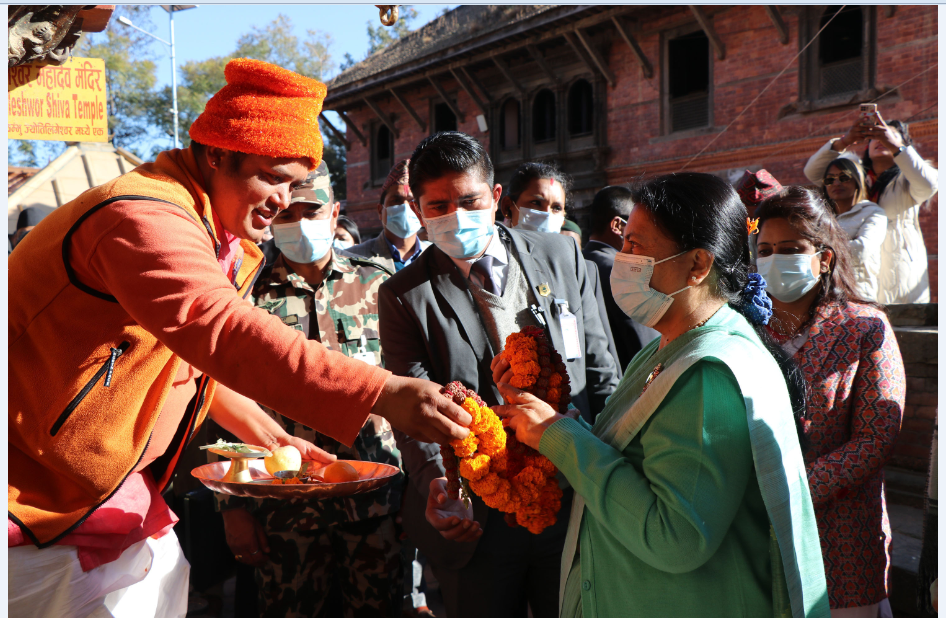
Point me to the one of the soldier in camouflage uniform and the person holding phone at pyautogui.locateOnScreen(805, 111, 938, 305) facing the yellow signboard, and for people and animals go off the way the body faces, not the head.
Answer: the person holding phone

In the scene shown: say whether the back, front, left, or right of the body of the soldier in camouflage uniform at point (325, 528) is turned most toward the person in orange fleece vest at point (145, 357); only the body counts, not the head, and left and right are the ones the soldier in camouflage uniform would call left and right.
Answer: front

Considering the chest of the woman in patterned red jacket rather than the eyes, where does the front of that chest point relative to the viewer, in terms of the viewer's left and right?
facing the viewer and to the left of the viewer

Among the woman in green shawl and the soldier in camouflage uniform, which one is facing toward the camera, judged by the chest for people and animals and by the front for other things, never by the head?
the soldier in camouflage uniform

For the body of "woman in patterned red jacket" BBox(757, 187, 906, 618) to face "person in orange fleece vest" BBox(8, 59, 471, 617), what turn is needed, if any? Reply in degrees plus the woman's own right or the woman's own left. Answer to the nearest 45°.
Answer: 0° — they already face them

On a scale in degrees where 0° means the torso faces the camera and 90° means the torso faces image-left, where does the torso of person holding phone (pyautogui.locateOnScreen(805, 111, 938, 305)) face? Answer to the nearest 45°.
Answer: approximately 45°

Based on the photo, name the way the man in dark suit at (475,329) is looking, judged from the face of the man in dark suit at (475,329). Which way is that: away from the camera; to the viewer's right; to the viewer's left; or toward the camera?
toward the camera

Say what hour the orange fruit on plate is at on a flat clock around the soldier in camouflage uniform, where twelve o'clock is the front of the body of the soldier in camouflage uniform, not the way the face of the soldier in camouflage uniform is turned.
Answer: The orange fruit on plate is roughly at 12 o'clock from the soldier in camouflage uniform.

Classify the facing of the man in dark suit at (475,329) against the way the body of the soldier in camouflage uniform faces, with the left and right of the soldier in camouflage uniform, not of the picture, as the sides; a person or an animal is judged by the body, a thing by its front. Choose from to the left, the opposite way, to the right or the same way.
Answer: the same way

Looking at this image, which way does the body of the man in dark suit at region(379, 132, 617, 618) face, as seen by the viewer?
toward the camera

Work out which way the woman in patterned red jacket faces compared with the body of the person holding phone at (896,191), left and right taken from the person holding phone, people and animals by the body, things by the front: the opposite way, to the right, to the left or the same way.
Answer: the same way

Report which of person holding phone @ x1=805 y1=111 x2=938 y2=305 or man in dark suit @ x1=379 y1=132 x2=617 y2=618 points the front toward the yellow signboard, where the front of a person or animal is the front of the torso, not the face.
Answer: the person holding phone

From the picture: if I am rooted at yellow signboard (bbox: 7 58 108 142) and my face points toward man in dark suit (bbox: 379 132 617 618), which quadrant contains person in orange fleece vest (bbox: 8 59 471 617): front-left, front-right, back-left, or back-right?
front-right

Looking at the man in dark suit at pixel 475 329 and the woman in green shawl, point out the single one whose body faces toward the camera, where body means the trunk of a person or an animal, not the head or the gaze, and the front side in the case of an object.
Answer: the man in dark suit

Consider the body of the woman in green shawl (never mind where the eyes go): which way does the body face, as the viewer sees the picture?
to the viewer's left

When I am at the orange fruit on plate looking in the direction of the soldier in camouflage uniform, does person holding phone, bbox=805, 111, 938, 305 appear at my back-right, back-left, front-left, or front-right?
front-right
